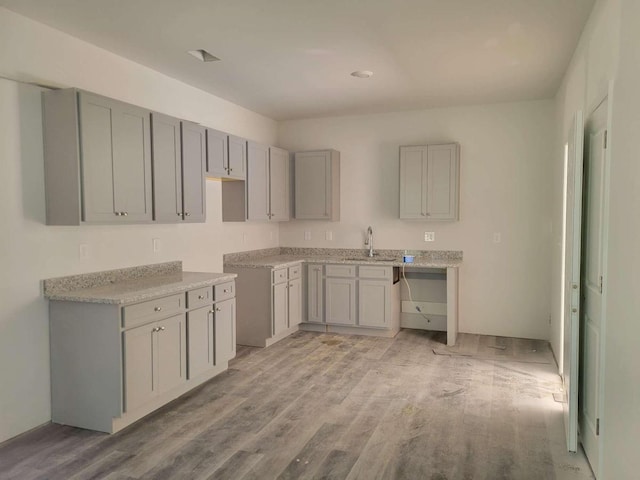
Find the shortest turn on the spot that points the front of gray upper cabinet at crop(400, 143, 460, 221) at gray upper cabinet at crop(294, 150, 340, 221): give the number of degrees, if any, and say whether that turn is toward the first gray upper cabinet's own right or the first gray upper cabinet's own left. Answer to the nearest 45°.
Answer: approximately 90° to the first gray upper cabinet's own right

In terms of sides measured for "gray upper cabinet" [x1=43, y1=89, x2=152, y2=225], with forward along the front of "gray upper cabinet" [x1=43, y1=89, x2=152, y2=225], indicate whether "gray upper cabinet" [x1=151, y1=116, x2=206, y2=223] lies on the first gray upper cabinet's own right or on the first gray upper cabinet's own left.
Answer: on the first gray upper cabinet's own left

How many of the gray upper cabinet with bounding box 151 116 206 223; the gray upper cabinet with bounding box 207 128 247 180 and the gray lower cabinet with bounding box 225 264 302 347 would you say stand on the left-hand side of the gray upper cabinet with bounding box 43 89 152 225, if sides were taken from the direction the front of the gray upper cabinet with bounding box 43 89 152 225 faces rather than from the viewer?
3

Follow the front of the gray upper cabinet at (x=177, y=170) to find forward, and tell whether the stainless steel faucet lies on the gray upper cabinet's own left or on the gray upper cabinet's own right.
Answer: on the gray upper cabinet's own left

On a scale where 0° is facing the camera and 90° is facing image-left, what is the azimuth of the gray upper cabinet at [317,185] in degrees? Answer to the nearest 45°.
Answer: approximately 0°

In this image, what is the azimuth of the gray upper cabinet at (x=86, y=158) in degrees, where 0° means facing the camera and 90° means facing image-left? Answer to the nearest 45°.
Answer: approximately 315°

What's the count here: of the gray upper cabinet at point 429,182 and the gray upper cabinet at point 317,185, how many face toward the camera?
2
